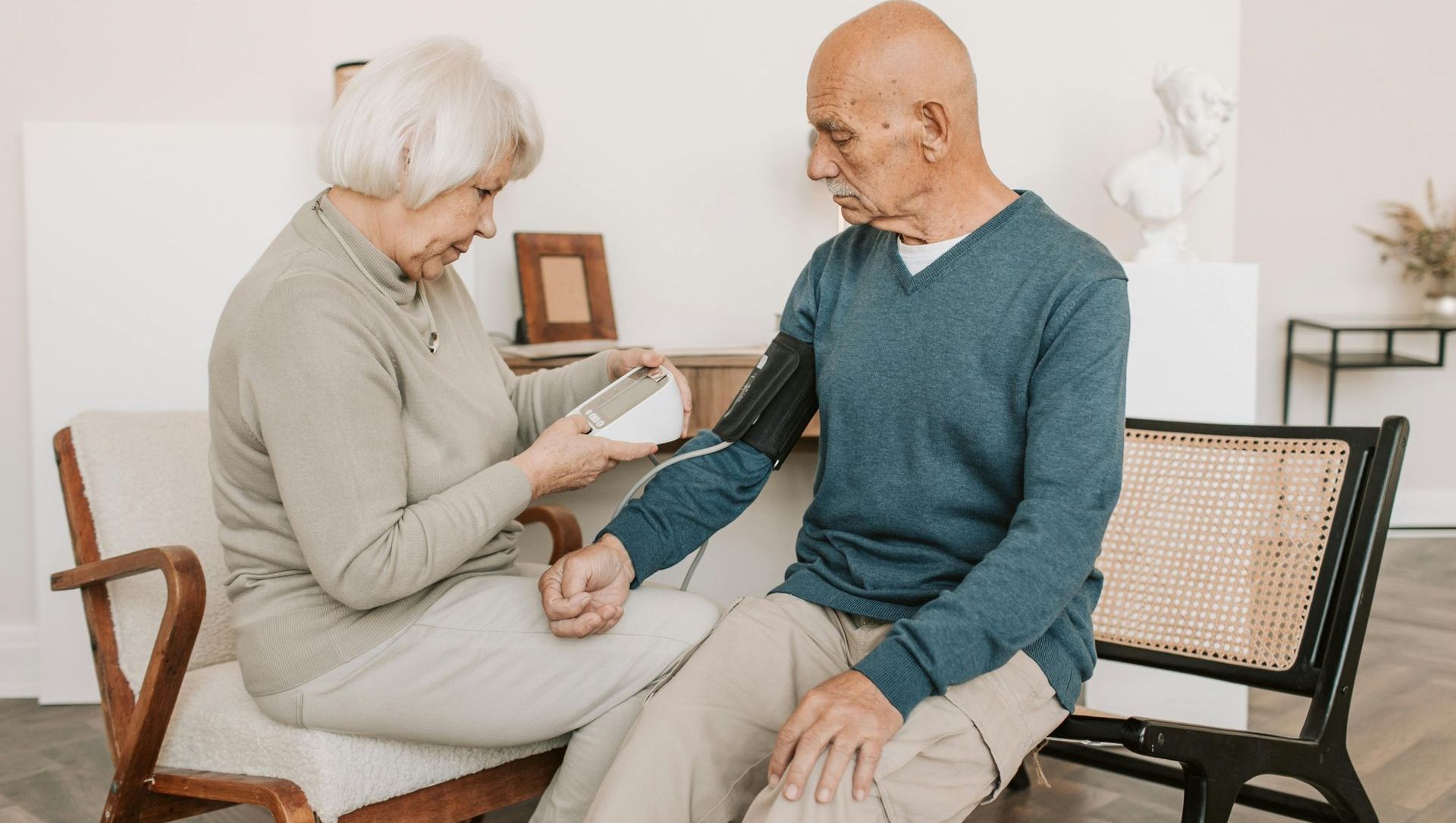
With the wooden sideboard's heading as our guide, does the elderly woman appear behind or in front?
in front

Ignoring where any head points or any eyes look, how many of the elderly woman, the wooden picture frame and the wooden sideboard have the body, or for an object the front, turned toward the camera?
2

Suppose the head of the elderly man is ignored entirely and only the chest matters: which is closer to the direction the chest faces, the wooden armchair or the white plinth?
the wooden armchair

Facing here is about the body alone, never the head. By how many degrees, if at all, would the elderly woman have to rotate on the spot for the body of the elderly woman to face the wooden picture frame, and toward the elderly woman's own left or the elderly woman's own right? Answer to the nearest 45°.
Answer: approximately 90° to the elderly woman's own left

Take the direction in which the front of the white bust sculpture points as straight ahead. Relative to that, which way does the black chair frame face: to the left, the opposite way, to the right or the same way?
to the right

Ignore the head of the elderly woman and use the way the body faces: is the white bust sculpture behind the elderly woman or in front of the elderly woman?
in front

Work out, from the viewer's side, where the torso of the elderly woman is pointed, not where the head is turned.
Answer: to the viewer's right

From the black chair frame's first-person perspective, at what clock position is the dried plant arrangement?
The dried plant arrangement is roughly at 5 o'clock from the black chair frame.

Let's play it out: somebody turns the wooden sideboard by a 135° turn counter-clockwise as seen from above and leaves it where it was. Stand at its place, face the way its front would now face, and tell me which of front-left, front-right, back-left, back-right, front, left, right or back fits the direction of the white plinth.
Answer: front-right

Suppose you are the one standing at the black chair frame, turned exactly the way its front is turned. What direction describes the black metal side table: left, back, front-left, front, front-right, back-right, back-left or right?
back-right

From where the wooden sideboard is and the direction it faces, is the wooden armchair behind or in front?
in front

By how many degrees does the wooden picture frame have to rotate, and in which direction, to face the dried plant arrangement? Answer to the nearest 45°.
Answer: approximately 135° to its left

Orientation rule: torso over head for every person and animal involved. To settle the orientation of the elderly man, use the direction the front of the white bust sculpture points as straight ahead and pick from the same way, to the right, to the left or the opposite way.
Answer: to the right

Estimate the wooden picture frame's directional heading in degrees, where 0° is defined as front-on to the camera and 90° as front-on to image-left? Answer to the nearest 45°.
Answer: approximately 0°
